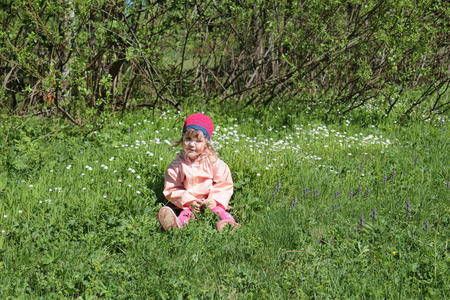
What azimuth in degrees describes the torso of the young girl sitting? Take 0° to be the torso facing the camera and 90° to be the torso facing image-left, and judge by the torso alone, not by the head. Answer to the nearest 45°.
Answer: approximately 0°
